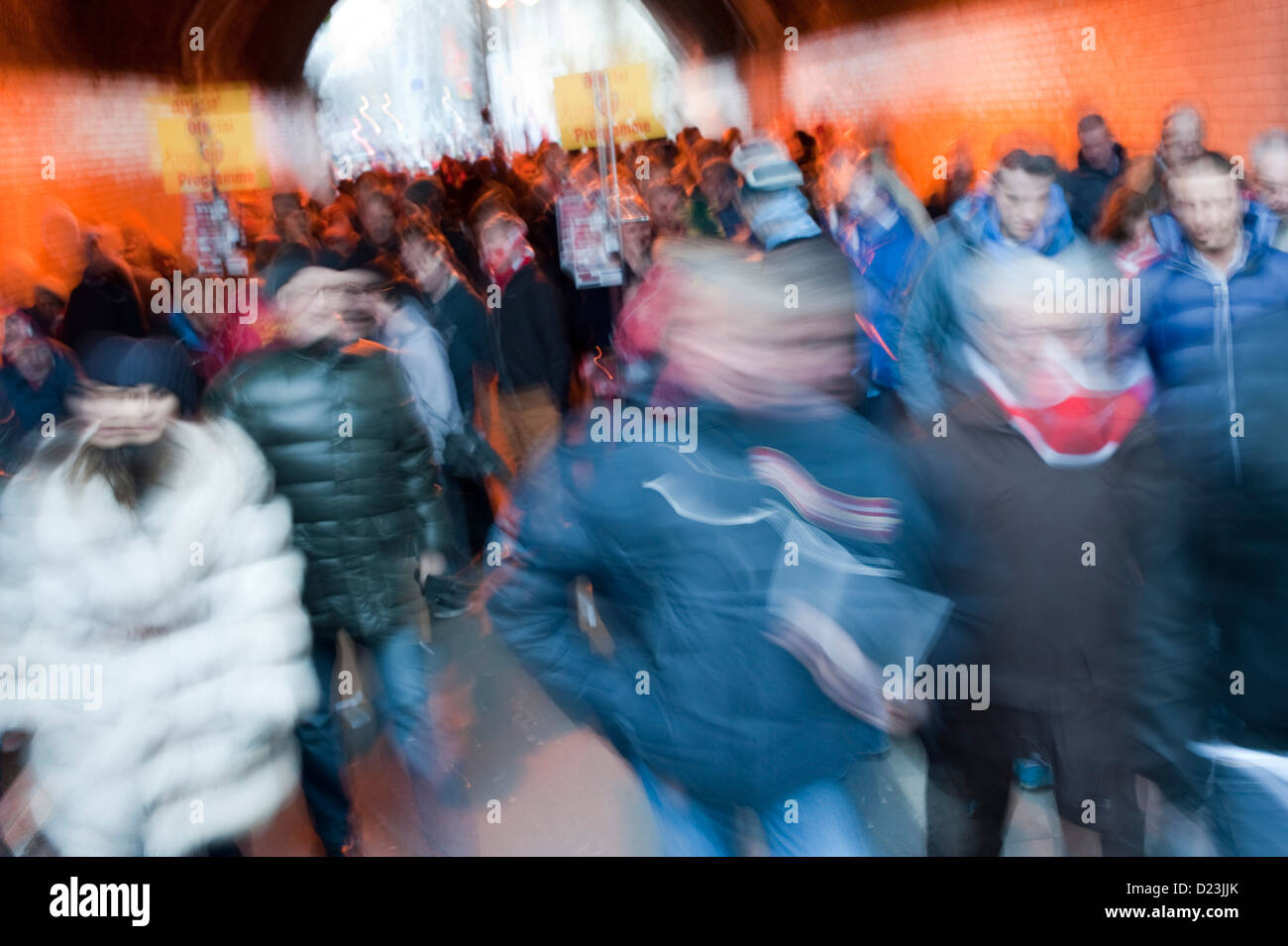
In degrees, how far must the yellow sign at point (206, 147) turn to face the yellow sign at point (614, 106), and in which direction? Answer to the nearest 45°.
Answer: approximately 90° to its left

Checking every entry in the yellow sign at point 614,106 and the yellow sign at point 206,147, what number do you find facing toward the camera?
2

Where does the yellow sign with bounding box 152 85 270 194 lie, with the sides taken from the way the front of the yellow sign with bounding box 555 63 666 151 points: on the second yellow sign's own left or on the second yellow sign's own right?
on the second yellow sign's own right

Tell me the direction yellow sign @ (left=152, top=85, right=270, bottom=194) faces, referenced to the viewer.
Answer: facing the viewer

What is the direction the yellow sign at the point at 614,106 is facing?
toward the camera

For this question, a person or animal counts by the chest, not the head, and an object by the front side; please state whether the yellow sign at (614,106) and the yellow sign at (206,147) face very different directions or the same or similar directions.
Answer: same or similar directions
